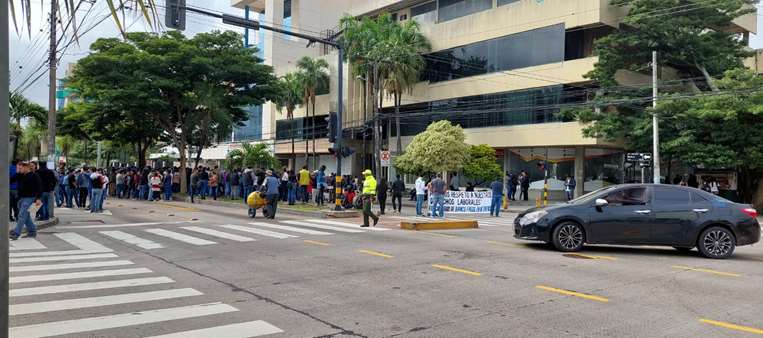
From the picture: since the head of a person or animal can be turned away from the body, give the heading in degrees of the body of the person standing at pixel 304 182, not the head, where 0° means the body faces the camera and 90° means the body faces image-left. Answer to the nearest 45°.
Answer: approximately 180°

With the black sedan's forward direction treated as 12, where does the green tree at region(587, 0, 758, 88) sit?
The green tree is roughly at 3 o'clock from the black sedan.

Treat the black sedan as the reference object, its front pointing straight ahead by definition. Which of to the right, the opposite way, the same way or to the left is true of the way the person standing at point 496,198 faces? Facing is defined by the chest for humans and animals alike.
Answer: to the right

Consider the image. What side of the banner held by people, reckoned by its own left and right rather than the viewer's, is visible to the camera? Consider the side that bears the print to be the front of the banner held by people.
front

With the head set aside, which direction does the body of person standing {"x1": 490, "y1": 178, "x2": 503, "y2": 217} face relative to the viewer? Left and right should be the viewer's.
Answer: facing away from the viewer

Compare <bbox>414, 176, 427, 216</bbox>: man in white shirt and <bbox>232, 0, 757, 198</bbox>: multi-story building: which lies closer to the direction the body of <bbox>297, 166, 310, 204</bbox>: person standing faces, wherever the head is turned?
the multi-story building

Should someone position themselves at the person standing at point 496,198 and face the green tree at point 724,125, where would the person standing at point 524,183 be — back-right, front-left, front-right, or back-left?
front-left

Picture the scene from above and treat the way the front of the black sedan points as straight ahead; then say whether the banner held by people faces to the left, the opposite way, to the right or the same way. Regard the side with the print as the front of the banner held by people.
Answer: to the left

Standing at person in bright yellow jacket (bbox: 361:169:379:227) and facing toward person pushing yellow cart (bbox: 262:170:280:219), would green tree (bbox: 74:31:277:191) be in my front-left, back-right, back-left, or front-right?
front-right

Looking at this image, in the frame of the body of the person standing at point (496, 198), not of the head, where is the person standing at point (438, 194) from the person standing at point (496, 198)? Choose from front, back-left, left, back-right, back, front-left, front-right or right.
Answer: back-left

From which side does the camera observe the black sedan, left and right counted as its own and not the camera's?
left
